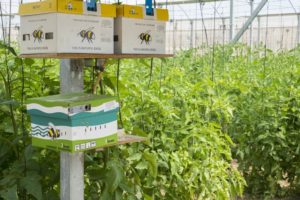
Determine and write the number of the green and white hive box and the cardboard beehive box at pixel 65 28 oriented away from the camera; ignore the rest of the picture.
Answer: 0

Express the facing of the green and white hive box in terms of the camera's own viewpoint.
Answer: facing the viewer and to the right of the viewer

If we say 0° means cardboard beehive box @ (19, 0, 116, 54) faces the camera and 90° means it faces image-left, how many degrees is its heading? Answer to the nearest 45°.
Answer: approximately 45°
